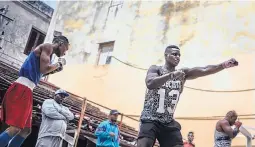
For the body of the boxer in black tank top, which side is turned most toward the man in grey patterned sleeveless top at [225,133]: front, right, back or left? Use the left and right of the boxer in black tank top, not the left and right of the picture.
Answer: left

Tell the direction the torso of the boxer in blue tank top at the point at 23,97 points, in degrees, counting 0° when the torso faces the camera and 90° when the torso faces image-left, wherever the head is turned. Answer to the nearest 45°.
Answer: approximately 270°

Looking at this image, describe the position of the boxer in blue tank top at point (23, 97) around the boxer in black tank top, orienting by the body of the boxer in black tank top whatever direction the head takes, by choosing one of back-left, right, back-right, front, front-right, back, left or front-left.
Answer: back-right

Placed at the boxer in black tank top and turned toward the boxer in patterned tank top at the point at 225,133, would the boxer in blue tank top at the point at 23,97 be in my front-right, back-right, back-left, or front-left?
back-left

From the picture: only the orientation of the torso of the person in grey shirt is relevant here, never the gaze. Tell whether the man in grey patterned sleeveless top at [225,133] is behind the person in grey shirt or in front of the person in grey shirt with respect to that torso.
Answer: in front

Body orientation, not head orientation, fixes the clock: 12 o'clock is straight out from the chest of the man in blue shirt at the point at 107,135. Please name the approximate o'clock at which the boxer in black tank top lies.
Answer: The boxer in black tank top is roughly at 1 o'clock from the man in blue shirt.
